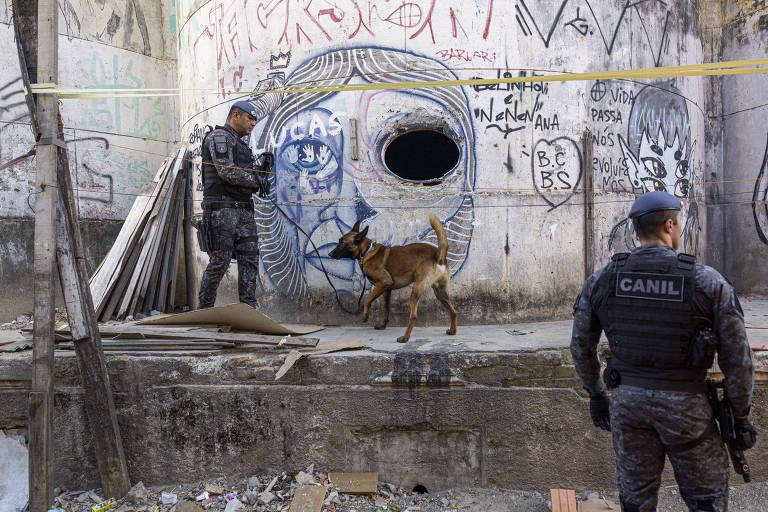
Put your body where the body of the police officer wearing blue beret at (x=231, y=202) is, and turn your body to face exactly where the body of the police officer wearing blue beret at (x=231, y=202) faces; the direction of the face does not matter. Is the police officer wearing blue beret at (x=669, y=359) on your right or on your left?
on your right

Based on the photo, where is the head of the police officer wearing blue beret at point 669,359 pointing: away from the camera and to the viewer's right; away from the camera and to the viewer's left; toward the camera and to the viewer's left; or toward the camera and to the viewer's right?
away from the camera and to the viewer's right

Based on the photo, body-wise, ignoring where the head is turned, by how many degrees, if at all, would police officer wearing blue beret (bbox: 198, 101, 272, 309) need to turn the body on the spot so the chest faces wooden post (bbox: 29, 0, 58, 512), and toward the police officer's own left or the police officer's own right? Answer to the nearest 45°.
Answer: approximately 135° to the police officer's own right

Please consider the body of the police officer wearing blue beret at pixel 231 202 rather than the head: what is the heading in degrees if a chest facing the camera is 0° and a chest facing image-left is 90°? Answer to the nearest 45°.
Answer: approximately 270°

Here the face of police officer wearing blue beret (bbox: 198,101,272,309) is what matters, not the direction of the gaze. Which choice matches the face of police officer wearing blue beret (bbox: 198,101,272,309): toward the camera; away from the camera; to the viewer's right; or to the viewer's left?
to the viewer's right

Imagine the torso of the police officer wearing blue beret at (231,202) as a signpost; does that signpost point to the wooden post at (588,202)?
yes
